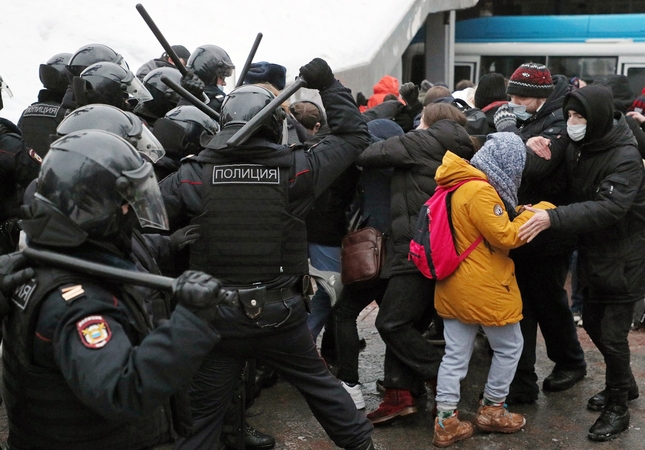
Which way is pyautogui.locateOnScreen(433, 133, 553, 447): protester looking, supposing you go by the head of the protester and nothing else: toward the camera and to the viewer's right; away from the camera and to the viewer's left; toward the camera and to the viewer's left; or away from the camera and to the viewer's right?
away from the camera and to the viewer's right

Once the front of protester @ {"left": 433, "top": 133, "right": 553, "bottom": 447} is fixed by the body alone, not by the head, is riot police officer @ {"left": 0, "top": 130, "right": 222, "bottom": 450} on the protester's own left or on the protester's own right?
on the protester's own right

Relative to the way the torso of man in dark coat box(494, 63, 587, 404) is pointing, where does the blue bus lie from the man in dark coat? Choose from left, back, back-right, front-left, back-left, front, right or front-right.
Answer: back-right

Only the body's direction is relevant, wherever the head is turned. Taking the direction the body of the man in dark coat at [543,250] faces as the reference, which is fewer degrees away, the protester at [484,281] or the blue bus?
the protester

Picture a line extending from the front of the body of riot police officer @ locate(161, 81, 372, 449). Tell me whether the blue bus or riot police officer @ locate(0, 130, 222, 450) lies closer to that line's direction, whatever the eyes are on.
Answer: the blue bus

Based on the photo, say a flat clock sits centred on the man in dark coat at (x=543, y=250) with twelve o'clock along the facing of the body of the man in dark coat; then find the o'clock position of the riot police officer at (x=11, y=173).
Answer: The riot police officer is roughly at 1 o'clock from the man in dark coat.

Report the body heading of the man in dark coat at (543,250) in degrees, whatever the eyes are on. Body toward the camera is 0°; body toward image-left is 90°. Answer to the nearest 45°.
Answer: approximately 45°

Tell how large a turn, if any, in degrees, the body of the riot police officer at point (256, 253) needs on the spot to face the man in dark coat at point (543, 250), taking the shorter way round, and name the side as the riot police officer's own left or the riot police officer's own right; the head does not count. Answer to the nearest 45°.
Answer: approximately 45° to the riot police officer's own right

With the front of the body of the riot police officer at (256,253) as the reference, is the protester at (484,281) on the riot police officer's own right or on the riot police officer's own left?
on the riot police officer's own right

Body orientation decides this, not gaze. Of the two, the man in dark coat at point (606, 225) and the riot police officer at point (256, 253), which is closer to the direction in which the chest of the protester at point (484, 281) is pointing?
the man in dark coat

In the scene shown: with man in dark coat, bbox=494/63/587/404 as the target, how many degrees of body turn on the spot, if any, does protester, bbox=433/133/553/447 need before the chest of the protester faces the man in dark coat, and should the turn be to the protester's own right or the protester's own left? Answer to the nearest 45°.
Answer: approximately 45° to the protester's own left
